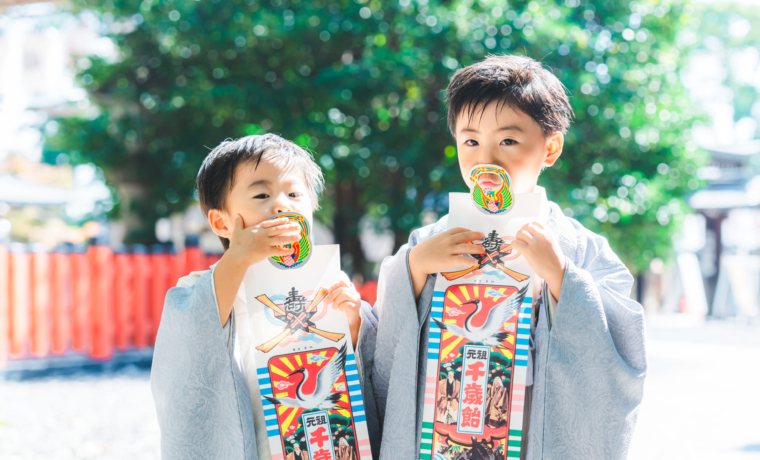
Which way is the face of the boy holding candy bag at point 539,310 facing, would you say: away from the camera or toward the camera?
toward the camera

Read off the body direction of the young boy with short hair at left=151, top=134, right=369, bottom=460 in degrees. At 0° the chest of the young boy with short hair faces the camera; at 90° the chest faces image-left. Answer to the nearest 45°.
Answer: approximately 315°
